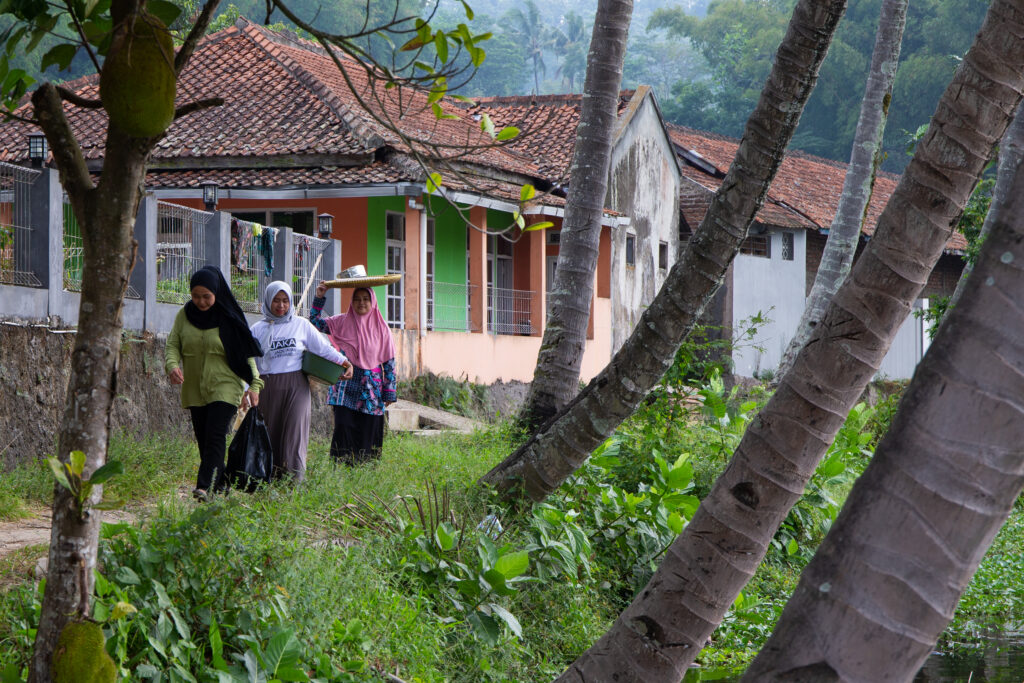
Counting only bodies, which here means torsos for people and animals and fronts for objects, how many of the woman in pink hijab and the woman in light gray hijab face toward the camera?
2

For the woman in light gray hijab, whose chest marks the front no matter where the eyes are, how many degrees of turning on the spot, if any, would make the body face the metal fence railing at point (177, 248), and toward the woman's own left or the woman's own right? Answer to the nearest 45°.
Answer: approximately 180°

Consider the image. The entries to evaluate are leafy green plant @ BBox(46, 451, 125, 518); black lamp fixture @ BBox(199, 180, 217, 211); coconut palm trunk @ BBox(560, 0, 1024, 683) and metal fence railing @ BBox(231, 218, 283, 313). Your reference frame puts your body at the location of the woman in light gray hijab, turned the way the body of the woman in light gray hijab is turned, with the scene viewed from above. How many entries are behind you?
2

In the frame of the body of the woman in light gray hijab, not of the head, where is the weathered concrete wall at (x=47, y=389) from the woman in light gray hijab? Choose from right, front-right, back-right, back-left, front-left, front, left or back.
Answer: back-right

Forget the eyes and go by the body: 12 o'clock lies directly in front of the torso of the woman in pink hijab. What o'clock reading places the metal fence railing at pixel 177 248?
The metal fence railing is roughly at 5 o'clock from the woman in pink hijab.

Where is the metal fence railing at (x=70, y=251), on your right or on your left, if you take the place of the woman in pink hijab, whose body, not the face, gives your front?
on your right

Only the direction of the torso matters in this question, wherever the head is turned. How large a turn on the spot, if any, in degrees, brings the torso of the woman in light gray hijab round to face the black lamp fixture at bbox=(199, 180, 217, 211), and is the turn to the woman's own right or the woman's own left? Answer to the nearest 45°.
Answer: approximately 180°

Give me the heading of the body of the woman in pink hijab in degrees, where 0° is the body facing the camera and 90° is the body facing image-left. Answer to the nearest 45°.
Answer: approximately 0°

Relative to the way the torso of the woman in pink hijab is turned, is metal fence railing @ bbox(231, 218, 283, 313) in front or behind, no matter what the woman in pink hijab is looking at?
behind
